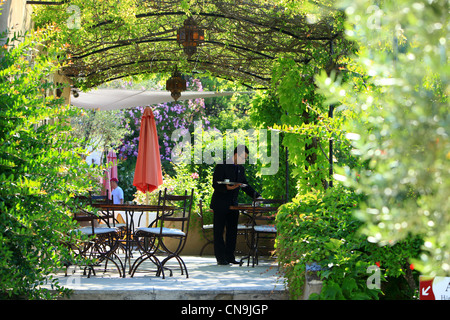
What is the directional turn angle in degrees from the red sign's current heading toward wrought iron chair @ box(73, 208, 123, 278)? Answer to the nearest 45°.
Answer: approximately 135° to its right

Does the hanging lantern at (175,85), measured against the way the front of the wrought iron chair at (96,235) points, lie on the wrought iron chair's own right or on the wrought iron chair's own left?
on the wrought iron chair's own left

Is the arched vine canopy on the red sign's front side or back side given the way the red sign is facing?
on the back side

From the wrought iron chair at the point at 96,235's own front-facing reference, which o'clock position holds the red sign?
The red sign is roughly at 2 o'clock from the wrought iron chair.

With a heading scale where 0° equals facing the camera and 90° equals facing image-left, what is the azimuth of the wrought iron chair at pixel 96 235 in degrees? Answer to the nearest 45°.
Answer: approximately 270°

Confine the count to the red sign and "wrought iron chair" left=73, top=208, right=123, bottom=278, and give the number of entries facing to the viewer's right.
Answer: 1

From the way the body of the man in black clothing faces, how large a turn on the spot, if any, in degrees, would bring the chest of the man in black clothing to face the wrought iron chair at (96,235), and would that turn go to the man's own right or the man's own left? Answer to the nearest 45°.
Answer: approximately 90° to the man's own right

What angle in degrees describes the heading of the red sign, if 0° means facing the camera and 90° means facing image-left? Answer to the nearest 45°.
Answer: approximately 0°
